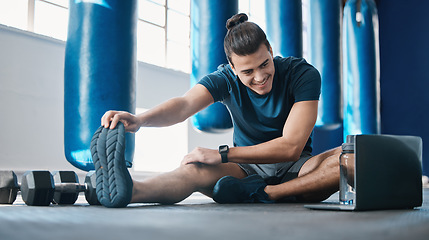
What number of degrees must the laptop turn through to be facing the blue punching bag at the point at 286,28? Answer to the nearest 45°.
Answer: approximately 45° to its right

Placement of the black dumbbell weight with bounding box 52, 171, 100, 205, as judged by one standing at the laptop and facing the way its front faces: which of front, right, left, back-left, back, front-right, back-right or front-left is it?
front-left

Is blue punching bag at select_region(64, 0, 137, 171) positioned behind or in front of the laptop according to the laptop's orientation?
in front

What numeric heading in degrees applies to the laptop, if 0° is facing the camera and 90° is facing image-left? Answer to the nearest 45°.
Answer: approximately 135°

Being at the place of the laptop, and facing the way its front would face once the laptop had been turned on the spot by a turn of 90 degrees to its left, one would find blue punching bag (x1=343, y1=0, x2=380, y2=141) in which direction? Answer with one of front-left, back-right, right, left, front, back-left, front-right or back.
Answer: back-right

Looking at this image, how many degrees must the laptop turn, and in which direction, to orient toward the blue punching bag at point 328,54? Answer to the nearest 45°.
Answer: approximately 45° to its right

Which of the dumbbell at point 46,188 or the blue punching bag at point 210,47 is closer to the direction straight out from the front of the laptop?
the blue punching bag

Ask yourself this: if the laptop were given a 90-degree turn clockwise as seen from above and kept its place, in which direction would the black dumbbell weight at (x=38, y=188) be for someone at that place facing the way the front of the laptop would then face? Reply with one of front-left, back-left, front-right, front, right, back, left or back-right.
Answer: back-left

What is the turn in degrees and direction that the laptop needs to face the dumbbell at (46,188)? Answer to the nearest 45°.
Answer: approximately 45° to its left

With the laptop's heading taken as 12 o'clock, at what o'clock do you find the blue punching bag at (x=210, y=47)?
The blue punching bag is roughly at 12 o'clock from the laptop.

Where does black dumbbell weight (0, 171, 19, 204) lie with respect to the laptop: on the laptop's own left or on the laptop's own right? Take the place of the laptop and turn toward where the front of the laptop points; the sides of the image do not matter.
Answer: on the laptop's own left
